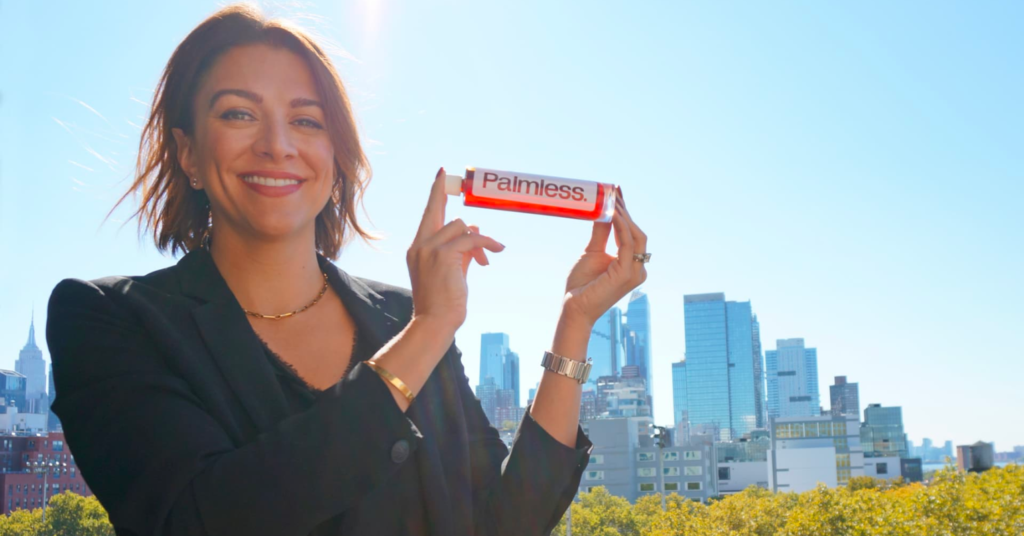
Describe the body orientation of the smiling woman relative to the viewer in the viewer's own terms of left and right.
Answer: facing the viewer and to the right of the viewer
